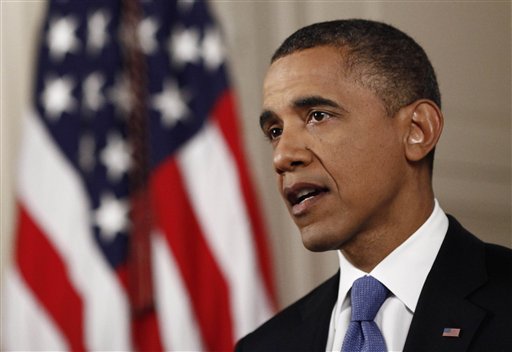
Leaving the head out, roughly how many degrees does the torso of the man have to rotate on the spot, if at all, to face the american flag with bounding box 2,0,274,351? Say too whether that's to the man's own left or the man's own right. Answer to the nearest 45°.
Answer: approximately 90° to the man's own right

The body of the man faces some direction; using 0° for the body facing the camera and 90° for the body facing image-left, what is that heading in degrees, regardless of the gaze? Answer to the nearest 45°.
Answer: approximately 45°
